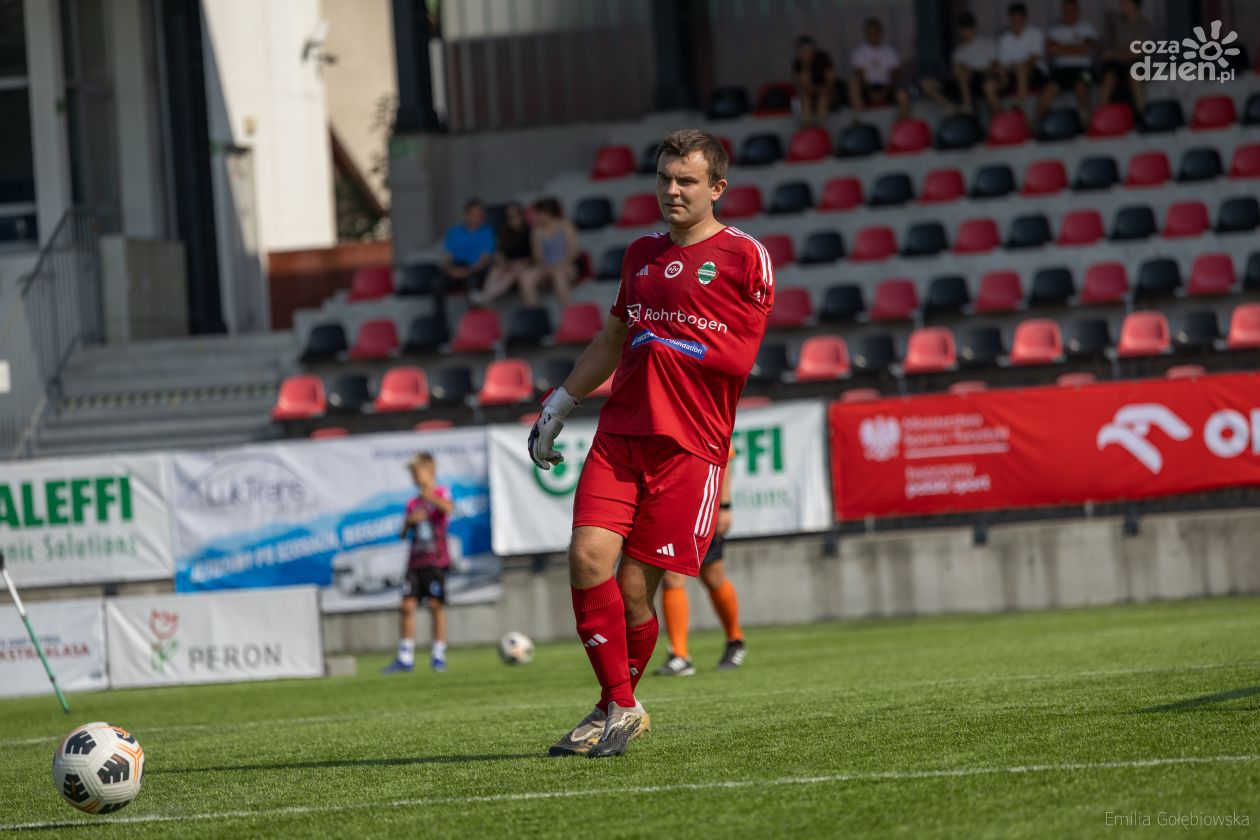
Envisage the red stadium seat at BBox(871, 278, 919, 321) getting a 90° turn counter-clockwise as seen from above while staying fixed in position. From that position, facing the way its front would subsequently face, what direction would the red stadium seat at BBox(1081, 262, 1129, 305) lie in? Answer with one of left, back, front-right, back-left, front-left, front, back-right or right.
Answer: front-left

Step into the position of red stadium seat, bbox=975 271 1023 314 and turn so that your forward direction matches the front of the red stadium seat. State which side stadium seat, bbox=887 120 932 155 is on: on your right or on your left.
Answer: on your right

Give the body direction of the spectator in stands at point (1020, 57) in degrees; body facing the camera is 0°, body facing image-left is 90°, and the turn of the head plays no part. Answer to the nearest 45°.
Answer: approximately 0°

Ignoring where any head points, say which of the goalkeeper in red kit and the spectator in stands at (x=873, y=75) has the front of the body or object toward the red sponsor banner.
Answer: the spectator in stands

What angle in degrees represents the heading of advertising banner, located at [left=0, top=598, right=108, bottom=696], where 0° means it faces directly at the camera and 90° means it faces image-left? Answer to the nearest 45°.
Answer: approximately 0°

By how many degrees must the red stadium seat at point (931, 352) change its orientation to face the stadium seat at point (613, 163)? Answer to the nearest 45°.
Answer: approximately 90° to its right

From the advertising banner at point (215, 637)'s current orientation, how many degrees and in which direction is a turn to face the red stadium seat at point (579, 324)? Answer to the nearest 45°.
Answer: approximately 135° to its left

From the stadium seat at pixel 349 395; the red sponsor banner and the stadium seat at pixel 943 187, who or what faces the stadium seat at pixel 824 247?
the stadium seat at pixel 943 187
